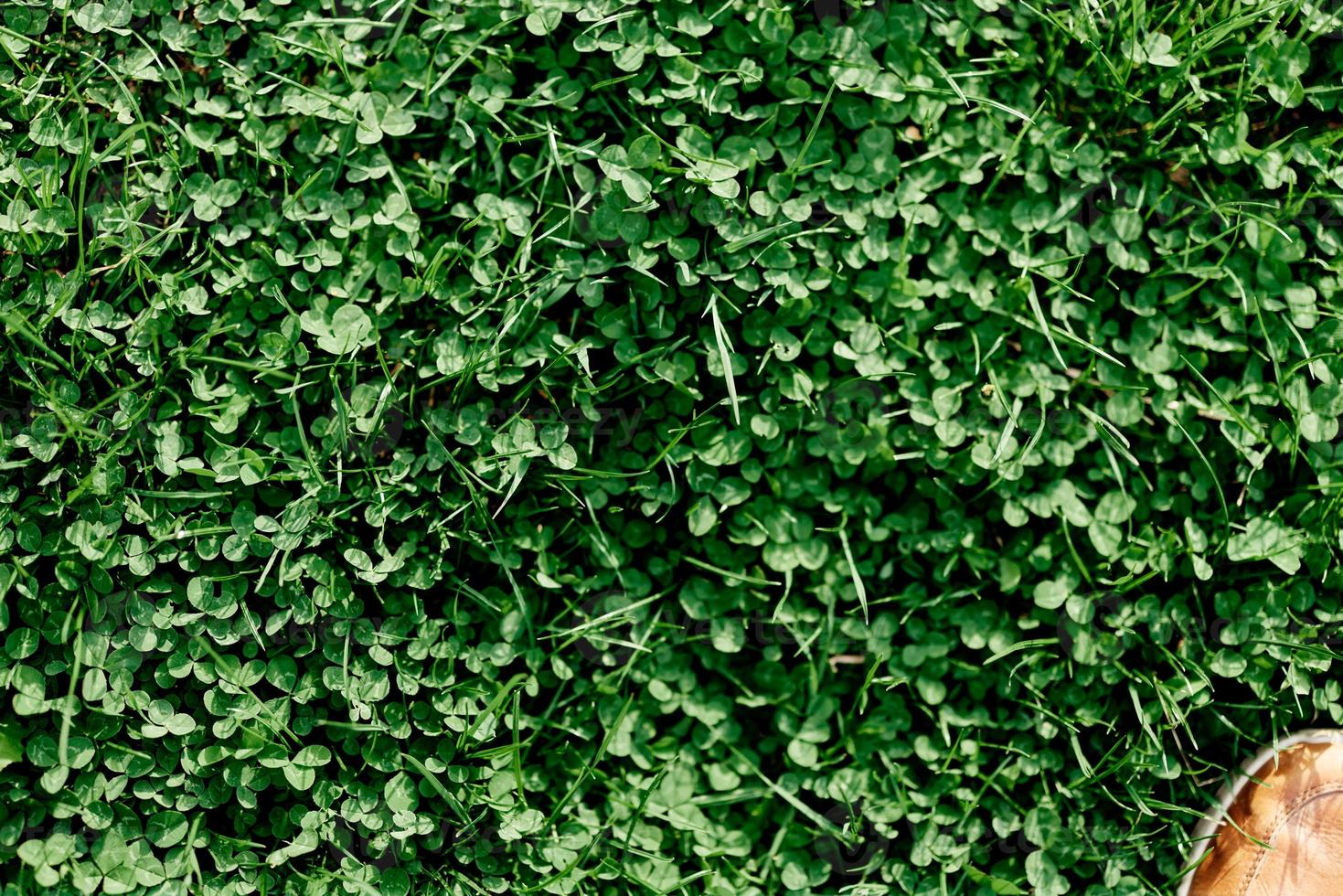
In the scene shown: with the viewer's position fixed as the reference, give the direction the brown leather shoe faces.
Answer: facing away from the viewer
